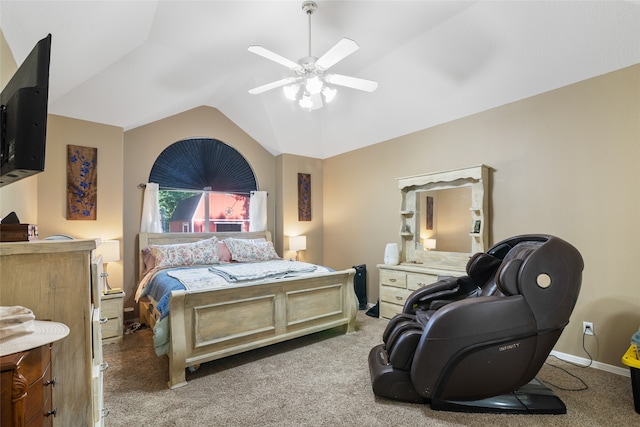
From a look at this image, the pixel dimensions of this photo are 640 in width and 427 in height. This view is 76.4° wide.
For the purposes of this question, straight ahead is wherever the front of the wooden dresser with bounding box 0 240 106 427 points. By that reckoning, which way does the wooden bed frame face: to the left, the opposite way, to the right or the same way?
to the right

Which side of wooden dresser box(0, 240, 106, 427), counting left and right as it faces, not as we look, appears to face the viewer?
right

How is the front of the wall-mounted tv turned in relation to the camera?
facing away from the viewer and to the right of the viewer

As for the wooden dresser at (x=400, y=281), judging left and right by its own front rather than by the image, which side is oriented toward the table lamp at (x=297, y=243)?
right

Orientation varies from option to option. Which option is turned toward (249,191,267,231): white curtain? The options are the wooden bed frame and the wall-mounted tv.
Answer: the wall-mounted tv
